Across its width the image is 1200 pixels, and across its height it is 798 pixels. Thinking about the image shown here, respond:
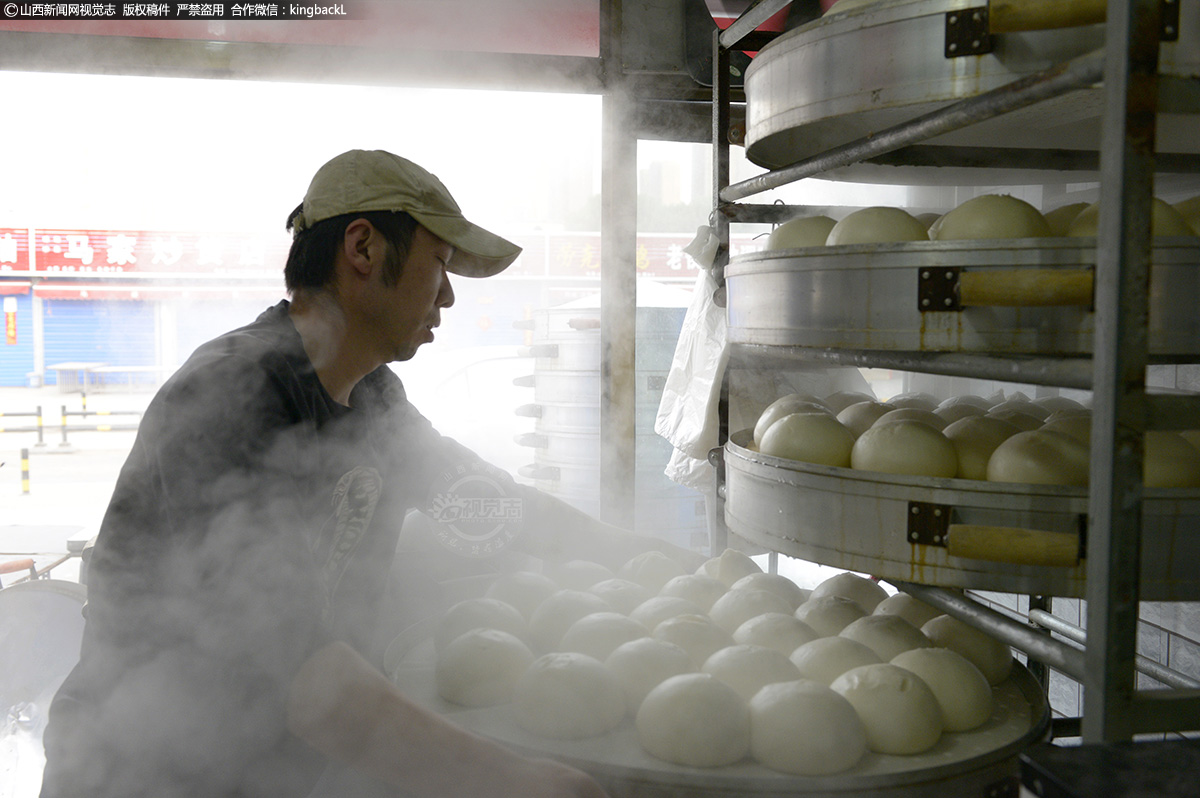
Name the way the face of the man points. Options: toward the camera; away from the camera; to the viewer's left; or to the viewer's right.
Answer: to the viewer's right

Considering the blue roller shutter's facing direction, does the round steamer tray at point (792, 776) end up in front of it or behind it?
in front

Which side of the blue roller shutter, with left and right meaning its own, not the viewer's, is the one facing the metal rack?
front

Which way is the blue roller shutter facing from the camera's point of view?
toward the camera

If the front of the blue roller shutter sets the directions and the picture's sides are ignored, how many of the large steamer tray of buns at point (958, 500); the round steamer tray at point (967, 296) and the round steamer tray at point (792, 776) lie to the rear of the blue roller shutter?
0

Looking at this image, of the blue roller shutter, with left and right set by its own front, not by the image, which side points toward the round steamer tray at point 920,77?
front
